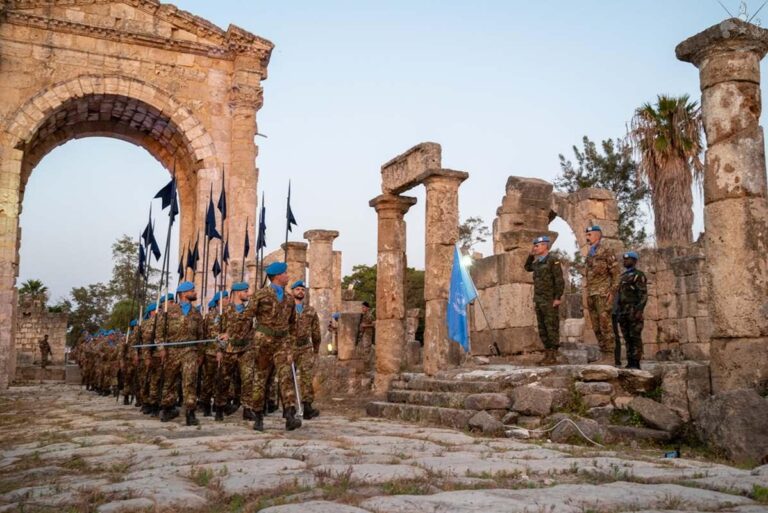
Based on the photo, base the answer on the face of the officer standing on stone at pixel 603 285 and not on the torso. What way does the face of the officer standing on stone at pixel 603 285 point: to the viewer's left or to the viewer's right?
to the viewer's left

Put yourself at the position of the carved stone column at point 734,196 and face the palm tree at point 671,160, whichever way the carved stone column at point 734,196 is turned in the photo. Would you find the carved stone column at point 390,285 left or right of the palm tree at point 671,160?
left

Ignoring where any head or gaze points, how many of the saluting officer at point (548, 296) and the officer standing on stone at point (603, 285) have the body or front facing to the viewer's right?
0

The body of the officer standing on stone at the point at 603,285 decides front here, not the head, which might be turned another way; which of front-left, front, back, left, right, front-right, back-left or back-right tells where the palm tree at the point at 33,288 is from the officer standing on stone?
right

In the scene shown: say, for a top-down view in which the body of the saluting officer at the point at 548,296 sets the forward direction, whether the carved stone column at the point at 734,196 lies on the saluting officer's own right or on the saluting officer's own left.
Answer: on the saluting officer's own left

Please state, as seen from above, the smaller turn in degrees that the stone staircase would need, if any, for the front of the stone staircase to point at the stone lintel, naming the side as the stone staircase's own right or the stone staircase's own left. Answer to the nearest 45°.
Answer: approximately 90° to the stone staircase's own right

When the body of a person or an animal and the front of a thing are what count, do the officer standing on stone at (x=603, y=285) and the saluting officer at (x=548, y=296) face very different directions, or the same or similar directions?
same or similar directions

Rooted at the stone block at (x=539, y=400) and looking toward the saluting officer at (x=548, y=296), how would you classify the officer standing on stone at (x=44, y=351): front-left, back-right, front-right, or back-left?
front-left

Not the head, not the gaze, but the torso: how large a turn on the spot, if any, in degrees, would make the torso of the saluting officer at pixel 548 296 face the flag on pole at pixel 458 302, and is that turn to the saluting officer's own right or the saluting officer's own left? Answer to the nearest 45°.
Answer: approximately 90° to the saluting officer's own right

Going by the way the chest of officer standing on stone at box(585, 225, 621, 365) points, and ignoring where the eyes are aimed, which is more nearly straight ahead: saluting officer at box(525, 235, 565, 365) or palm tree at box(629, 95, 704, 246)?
the saluting officer

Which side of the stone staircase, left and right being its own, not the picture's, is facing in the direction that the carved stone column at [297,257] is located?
right

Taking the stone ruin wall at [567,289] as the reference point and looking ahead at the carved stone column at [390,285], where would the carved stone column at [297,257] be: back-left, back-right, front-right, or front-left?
front-right

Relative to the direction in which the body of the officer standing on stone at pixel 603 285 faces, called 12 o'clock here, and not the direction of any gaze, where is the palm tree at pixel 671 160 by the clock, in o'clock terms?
The palm tree is roughly at 5 o'clock from the officer standing on stone.

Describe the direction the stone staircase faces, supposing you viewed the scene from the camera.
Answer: facing the viewer and to the left of the viewer

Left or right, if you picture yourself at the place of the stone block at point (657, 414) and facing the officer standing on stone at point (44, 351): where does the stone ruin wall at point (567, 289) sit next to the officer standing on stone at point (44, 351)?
right
